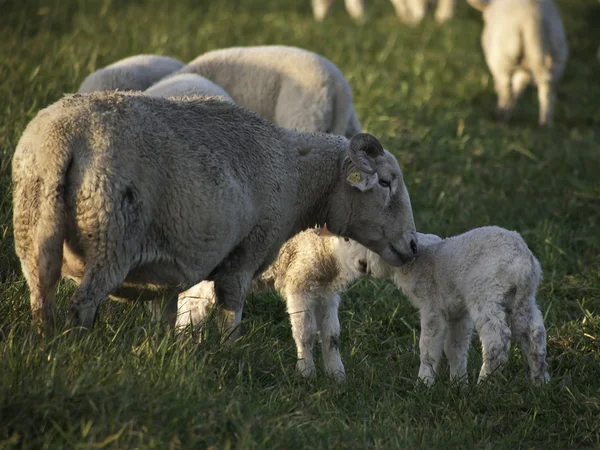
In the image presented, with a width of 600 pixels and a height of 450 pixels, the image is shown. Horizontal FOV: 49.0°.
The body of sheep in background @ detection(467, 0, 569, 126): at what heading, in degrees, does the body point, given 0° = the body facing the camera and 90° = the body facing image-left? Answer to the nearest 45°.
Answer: approximately 180°

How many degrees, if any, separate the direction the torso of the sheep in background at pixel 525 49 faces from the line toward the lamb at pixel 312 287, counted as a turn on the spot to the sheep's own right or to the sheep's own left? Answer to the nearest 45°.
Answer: approximately 180°

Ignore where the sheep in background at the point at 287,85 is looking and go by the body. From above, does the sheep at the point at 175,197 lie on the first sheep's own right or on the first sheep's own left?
on the first sheep's own left

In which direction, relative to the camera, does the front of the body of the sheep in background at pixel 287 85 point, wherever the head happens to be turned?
to the viewer's left

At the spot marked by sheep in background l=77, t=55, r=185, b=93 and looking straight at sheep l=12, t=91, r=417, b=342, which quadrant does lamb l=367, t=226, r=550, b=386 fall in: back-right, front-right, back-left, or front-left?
front-left

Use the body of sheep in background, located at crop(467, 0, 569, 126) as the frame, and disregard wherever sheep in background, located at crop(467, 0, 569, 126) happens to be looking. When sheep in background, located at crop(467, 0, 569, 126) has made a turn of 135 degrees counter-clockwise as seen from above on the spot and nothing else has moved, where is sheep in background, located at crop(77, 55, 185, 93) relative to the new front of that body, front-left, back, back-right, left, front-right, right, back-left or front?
front

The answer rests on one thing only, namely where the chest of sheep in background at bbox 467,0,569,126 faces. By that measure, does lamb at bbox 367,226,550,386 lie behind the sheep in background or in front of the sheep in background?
behind

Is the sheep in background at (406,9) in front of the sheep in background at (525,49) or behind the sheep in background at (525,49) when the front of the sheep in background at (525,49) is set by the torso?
in front

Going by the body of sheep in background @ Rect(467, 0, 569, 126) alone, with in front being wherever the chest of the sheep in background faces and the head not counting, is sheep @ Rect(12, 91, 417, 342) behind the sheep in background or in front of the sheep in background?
behind
